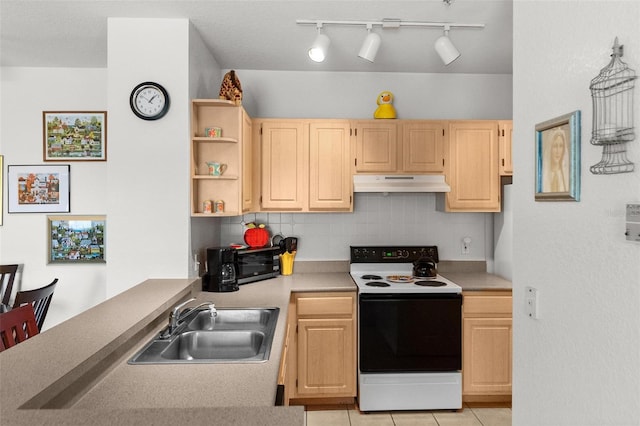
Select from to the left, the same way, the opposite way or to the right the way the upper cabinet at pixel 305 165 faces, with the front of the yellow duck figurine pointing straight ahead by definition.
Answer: the same way

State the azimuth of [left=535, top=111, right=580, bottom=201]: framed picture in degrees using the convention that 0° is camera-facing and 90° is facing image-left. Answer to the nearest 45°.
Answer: approximately 45°

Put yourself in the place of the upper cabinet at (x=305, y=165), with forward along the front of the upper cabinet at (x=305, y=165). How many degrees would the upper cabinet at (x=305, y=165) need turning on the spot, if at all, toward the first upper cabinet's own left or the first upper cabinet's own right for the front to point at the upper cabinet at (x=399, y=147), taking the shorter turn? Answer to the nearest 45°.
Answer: approximately 90° to the first upper cabinet's own left

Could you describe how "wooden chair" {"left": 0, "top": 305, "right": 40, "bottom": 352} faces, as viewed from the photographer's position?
facing away from the viewer and to the left of the viewer

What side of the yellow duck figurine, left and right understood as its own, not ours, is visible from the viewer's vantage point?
front

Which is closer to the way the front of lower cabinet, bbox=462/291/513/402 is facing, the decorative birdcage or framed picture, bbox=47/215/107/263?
the decorative birdcage

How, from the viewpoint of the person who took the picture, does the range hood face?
facing the viewer

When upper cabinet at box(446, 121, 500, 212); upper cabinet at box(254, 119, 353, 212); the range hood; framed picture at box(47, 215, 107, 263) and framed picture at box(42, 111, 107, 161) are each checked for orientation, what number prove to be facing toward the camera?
5

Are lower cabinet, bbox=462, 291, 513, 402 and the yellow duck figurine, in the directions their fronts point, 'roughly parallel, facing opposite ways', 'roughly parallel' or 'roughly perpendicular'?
roughly parallel

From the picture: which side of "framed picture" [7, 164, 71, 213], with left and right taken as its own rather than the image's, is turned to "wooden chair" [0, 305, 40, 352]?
front

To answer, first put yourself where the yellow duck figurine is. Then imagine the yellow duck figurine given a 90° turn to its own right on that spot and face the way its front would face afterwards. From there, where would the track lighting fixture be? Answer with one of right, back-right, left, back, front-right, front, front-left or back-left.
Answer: left

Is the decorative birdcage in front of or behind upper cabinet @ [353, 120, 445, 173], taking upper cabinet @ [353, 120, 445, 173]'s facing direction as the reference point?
in front

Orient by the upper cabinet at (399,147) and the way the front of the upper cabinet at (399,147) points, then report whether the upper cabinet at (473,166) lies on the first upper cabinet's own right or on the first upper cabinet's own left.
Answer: on the first upper cabinet's own left

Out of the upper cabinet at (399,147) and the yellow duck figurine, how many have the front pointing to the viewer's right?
0

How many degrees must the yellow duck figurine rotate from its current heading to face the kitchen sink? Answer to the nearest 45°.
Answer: approximately 45° to its right
